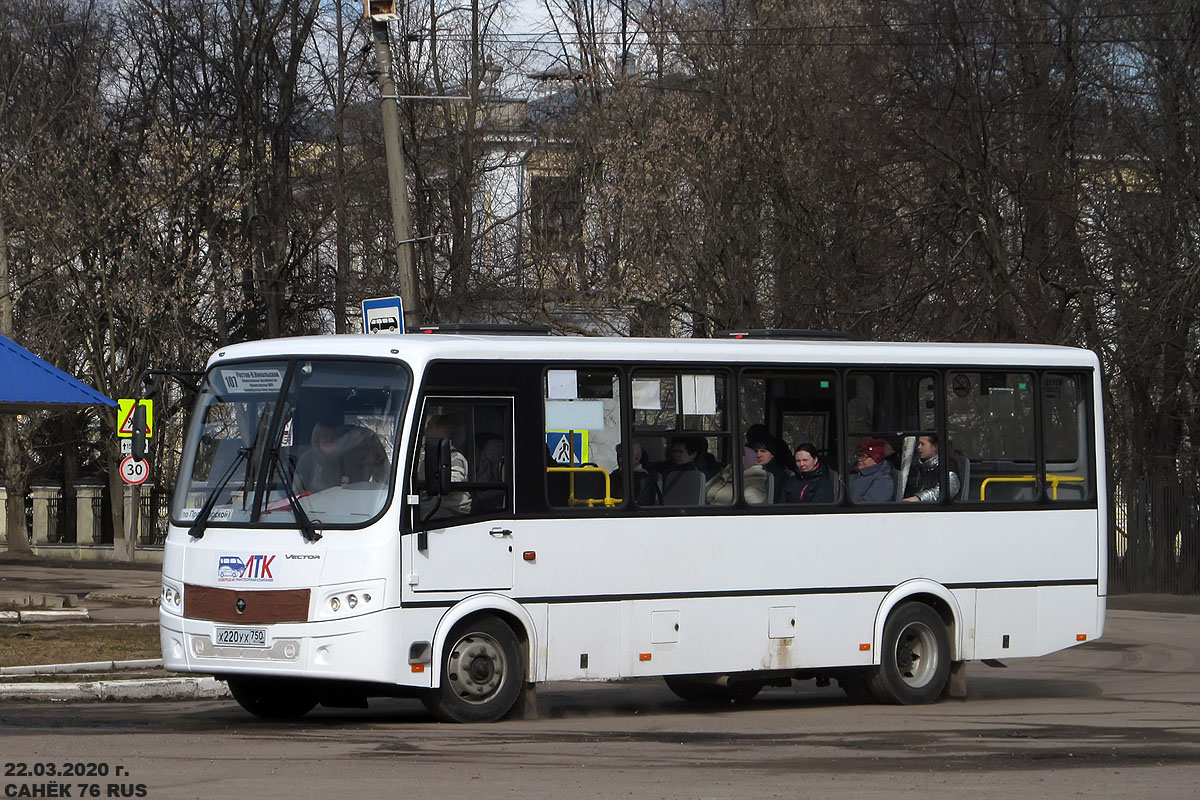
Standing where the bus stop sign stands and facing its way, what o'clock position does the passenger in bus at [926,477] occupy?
The passenger in bus is roughly at 10 o'clock from the bus stop sign.

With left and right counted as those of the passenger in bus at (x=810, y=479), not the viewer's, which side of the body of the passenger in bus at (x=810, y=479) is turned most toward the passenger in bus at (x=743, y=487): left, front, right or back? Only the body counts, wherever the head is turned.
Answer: front

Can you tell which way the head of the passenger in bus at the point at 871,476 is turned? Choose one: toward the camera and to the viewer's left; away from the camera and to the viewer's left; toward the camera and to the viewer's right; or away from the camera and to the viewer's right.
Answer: toward the camera and to the viewer's left

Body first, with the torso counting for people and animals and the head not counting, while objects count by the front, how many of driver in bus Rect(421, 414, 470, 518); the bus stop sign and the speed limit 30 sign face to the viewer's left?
1

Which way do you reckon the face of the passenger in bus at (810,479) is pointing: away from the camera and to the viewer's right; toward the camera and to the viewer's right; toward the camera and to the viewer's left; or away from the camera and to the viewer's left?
toward the camera and to the viewer's left

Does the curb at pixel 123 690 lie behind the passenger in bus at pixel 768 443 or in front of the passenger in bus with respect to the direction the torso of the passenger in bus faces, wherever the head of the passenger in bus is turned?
in front

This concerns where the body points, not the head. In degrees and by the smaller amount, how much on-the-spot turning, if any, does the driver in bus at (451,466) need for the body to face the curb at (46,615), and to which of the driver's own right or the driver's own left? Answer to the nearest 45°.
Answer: approximately 45° to the driver's own right

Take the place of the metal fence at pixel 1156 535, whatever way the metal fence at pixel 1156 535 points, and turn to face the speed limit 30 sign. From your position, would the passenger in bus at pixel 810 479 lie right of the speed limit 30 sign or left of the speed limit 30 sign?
left

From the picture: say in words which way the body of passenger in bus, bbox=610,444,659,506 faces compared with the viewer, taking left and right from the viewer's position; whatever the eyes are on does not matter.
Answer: facing to the left of the viewer

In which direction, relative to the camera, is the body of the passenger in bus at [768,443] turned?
to the viewer's left

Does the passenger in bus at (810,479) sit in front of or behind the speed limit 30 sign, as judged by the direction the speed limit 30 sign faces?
in front

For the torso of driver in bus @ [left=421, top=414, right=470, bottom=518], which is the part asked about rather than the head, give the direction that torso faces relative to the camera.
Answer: to the viewer's left
